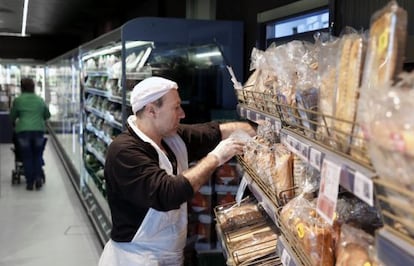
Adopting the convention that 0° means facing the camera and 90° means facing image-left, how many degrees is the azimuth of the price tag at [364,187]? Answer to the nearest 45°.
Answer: approximately 45°

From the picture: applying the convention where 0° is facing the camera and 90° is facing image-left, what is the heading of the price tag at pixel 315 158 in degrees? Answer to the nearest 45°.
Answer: approximately 45°

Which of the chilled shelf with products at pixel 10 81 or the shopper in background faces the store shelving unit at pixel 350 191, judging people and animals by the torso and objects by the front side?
the chilled shelf with products

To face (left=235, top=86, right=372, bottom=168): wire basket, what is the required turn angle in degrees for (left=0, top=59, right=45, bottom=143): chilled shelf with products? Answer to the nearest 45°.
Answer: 0° — it already faces it

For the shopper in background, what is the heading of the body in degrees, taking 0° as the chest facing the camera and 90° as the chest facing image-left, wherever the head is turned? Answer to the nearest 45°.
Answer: approximately 180°

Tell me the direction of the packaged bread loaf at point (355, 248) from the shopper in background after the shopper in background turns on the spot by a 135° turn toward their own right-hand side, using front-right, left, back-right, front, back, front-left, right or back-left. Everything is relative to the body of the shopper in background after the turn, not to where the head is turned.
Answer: front-right

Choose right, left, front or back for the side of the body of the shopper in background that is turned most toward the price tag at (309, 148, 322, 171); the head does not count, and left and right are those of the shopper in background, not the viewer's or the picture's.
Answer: back

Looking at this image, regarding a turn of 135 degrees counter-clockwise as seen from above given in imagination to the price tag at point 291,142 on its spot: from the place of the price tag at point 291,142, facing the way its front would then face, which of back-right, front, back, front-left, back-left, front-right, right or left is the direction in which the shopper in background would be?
back-left
